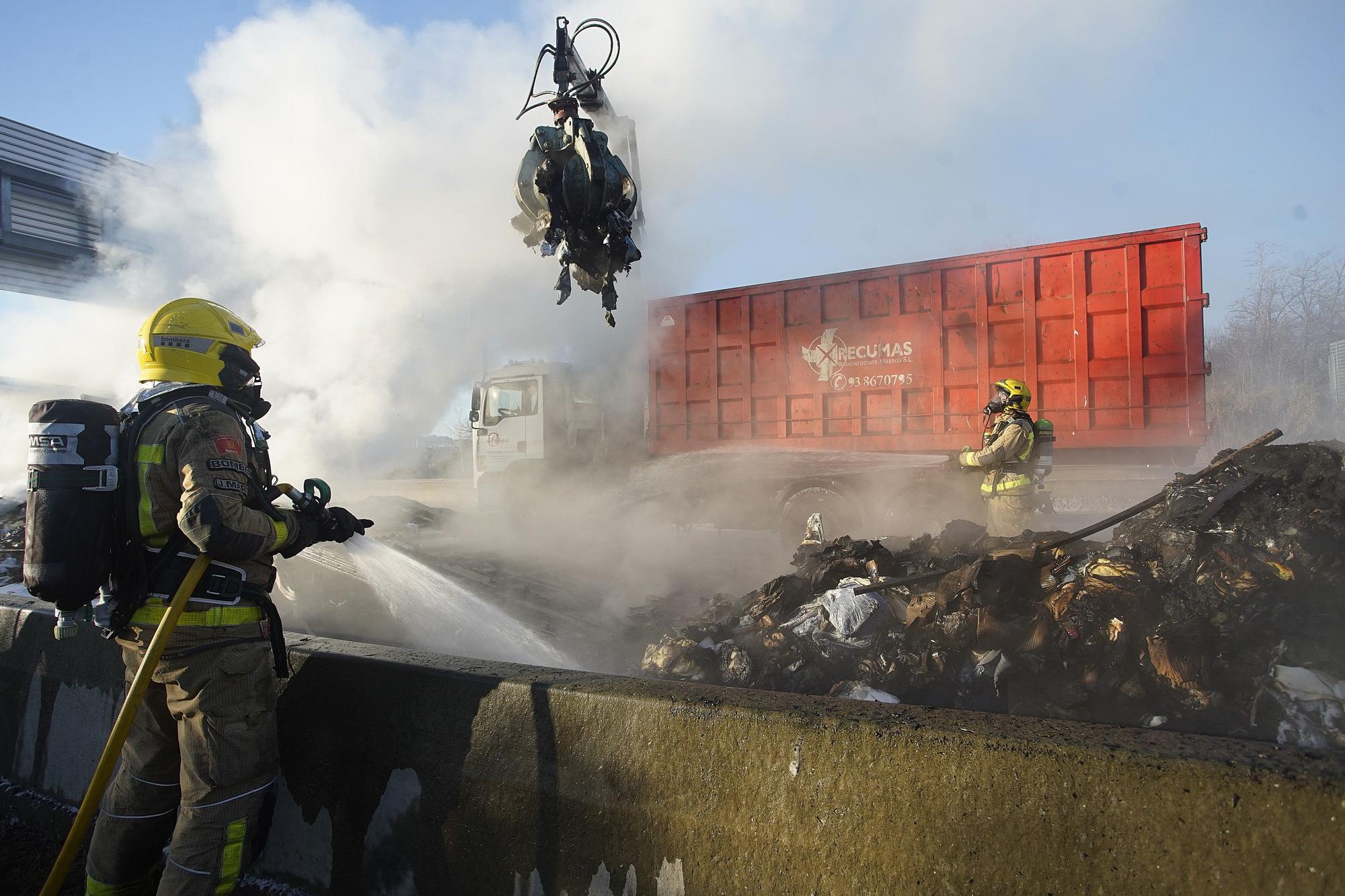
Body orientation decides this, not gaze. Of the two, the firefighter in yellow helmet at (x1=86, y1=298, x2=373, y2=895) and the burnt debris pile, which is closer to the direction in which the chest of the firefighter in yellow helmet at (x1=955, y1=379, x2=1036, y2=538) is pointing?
the firefighter in yellow helmet

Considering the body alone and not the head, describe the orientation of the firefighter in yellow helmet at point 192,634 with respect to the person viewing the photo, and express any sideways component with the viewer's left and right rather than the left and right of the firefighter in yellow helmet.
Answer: facing to the right of the viewer

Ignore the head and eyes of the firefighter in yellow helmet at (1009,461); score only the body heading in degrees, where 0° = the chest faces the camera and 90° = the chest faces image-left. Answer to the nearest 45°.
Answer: approximately 90°

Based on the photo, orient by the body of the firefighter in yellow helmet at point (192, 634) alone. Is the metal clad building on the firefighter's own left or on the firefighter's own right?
on the firefighter's own left

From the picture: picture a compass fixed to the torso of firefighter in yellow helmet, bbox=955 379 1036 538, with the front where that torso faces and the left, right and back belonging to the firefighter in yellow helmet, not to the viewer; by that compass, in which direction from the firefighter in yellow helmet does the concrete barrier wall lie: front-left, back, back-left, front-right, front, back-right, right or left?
left

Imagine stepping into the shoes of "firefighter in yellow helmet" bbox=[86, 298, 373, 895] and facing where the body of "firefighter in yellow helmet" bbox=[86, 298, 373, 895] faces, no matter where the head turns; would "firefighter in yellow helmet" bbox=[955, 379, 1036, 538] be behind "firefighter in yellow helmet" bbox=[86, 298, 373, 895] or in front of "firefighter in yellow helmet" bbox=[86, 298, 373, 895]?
in front

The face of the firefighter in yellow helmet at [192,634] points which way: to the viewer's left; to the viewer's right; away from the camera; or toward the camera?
to the viewer's right

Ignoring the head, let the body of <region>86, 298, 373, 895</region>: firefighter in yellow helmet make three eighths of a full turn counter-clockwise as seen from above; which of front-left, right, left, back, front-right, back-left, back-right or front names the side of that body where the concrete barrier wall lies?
back

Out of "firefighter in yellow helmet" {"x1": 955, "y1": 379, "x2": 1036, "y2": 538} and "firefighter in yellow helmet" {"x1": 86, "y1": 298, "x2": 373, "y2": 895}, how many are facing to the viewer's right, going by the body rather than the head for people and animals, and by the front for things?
1

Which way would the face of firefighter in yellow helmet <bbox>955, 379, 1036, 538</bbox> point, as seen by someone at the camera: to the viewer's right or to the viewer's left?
to the viewer's left

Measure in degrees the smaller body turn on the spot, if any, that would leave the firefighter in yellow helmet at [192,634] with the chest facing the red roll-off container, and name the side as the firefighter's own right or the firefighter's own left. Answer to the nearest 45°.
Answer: approximately 45° to the firefighter's own left

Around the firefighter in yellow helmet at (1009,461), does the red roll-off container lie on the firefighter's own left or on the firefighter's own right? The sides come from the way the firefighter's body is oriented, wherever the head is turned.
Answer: on the firefighter's own right

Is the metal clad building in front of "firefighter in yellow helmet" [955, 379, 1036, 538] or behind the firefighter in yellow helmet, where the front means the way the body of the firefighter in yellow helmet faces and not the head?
in front
